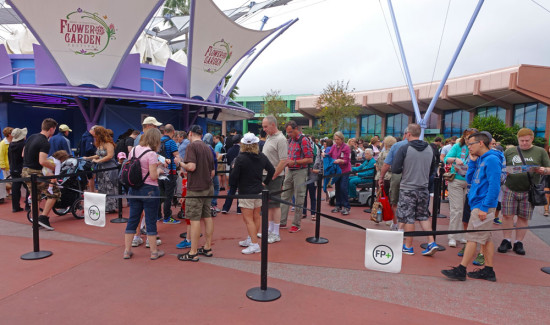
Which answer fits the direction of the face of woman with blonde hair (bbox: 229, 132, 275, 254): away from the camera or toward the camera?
away from the camera

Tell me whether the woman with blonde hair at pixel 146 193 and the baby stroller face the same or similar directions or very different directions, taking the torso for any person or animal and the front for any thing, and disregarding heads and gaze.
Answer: very different directions

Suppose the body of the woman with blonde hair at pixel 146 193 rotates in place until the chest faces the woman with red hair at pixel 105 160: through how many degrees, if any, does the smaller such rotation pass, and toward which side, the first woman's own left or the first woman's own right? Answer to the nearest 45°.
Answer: approximately 45° to the first woman's own left

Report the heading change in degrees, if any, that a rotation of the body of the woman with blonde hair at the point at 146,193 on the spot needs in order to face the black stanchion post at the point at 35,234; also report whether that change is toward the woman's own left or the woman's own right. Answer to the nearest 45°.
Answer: approximately 135° to the woman's own left

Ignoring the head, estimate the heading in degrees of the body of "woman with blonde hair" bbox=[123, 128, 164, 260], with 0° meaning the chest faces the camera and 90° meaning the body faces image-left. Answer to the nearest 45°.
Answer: approximately 225°

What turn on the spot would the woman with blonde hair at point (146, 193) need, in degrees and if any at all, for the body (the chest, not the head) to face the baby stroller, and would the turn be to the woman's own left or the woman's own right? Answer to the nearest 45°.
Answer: approximately 90° to the woman's own left

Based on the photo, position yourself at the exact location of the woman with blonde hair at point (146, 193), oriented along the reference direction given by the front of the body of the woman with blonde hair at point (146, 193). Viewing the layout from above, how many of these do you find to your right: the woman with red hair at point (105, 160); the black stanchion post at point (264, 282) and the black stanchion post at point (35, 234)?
1

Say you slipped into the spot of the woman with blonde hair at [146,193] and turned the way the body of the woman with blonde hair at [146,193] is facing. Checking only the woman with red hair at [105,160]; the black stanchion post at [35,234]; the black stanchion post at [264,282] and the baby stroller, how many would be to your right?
1

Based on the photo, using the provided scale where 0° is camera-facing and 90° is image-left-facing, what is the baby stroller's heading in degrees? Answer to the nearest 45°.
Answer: approximately 45°

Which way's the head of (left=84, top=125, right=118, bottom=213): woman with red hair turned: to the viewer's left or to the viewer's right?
to the viewer's left

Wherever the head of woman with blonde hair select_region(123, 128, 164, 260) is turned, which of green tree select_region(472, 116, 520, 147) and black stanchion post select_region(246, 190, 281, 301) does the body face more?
the green tree
